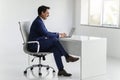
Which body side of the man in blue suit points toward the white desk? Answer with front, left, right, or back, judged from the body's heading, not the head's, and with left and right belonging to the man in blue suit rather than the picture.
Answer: front

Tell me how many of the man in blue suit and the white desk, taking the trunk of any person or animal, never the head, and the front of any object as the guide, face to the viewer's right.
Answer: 1

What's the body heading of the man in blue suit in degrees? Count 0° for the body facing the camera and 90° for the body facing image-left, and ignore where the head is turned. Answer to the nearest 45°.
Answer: approximately 270°

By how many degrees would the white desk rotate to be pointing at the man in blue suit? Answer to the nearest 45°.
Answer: approximately 45° to its right

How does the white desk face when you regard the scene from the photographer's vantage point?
facing the viewer and to the left of the viewer
